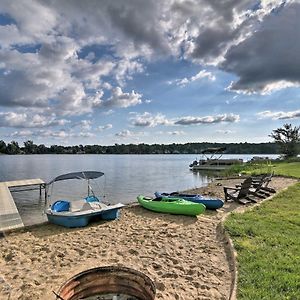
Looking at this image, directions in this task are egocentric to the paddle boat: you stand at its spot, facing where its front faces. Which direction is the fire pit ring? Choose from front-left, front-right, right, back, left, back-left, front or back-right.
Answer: front-right

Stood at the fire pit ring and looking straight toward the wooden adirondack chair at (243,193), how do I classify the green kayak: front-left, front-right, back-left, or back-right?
front-left

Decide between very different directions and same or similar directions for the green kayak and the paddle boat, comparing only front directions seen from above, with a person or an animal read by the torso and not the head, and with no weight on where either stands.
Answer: same or similar directions

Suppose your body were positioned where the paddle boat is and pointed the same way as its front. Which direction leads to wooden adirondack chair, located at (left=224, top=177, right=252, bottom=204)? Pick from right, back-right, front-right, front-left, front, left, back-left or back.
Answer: front-left

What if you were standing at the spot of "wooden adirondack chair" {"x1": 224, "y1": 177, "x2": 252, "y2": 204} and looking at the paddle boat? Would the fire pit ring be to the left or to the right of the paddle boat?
left

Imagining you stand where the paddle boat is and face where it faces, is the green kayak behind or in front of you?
in front

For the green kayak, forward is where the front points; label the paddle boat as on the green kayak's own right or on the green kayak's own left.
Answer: on the green kayak's own right

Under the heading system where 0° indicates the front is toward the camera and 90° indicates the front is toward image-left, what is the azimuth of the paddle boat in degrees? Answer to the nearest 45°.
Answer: approximately 315°

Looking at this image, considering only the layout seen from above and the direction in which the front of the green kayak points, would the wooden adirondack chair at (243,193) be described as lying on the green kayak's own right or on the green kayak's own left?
on the green kayak's own left
